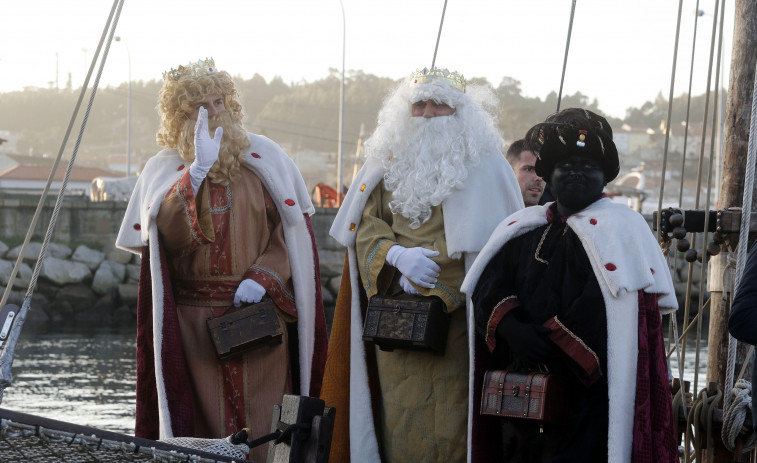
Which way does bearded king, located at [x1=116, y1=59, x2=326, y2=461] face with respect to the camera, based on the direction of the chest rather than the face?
toward the camera

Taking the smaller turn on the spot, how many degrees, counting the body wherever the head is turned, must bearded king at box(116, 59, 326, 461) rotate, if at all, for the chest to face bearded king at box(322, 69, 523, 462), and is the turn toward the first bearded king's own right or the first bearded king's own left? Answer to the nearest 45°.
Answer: approximately 45° to the first bearded king's own left
